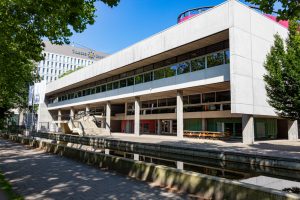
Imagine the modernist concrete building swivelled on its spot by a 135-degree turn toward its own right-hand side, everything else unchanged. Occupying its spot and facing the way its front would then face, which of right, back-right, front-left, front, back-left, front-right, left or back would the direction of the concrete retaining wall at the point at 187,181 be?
back

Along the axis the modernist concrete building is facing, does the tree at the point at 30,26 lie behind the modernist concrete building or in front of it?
in front

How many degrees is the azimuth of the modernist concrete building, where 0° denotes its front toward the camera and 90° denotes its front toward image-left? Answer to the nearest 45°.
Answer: approximately 45°

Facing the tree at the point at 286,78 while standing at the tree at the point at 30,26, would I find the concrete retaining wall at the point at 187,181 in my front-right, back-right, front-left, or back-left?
front-right
